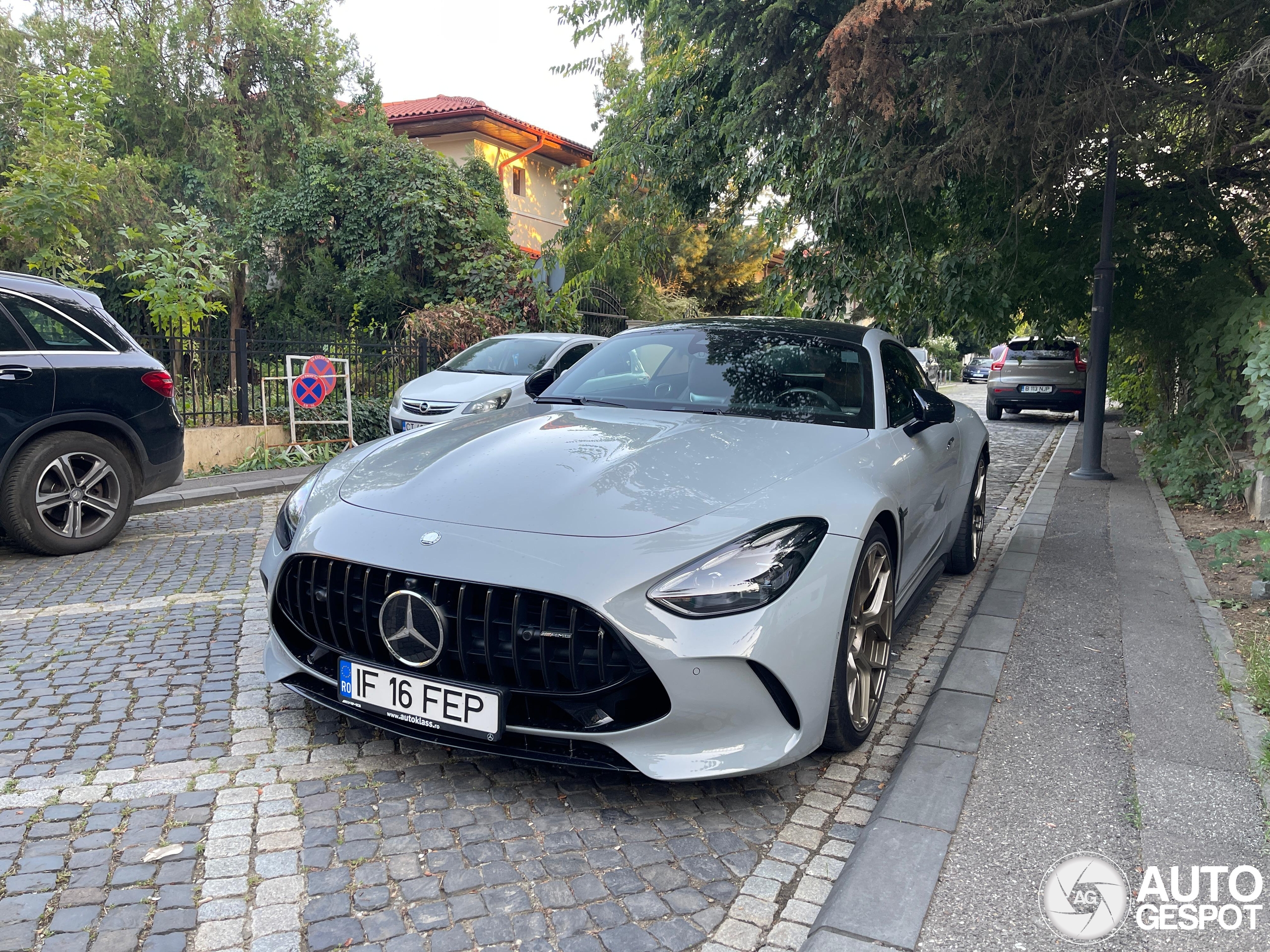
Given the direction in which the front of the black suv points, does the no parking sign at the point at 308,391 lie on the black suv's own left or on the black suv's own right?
on the black suv's own right

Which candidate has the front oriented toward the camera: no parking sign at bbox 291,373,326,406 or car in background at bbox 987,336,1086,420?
the no parking sign

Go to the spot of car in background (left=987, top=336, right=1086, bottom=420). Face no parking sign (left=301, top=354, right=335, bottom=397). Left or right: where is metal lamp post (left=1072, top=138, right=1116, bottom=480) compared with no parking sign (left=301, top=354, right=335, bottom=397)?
left

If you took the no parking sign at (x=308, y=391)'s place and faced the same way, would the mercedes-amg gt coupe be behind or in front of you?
in front

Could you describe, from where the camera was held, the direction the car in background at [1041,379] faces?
facing away from the viewer

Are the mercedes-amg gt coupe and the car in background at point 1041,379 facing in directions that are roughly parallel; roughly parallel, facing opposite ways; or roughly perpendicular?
roughly parallel, facing opposite ways

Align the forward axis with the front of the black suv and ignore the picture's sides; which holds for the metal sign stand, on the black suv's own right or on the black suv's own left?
on the black suv's own right

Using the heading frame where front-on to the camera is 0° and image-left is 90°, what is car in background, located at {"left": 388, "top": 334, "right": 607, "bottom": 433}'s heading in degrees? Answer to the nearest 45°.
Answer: approximately 45°

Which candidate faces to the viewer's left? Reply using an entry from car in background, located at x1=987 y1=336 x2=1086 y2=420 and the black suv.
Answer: the black suv

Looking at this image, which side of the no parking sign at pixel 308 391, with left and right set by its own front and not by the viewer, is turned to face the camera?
front

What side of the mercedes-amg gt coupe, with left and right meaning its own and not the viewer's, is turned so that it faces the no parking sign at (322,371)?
right

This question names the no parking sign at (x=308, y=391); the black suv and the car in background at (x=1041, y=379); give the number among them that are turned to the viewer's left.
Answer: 1

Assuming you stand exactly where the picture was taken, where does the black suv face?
facing to the left of the viewer

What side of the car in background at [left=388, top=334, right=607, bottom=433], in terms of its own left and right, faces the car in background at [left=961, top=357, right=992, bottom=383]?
back

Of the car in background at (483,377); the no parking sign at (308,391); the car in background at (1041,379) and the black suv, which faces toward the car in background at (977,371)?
the car in background at (1041,379)

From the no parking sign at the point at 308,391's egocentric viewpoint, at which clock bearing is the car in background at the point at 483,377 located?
The car in background is roughly at 10 o'clock from the no parking sign.

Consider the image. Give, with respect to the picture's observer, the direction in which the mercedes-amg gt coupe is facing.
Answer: facing the viewer and to the left of the viewer
